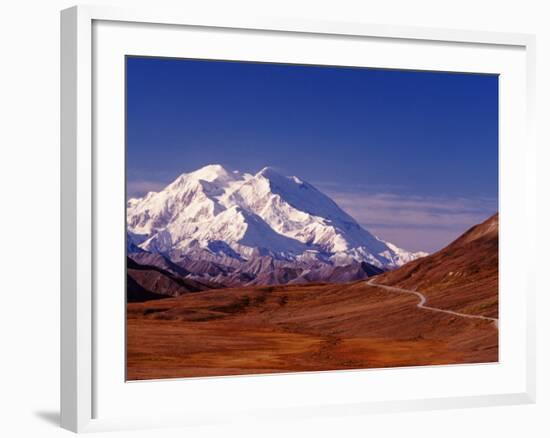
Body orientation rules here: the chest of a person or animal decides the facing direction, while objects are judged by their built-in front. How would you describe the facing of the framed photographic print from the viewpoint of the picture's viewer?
facing the viewer and to the right of the viewer
